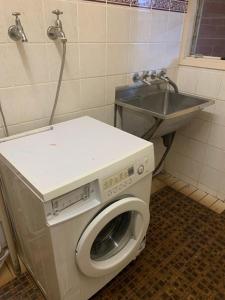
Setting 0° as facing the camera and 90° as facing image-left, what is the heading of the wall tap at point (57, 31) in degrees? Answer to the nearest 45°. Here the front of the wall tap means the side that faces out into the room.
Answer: approximately 315°

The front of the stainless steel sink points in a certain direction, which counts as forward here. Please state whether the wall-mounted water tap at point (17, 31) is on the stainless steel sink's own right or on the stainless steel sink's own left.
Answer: on the stainless steel sink's own right

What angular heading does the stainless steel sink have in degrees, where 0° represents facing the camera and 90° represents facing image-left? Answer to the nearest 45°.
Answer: approximately 315°

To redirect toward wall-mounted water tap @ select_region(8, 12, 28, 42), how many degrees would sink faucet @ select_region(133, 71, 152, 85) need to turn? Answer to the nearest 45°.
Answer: approximately 90° to its right

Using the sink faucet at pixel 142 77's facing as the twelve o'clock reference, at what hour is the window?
The window is roughly at 9 o'clock from the sink faucet.

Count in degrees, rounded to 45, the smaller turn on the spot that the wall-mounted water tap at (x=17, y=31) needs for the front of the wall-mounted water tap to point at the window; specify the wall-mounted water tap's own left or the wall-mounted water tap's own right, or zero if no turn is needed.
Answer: approximately 45° to the wall-mounted water tap's own left

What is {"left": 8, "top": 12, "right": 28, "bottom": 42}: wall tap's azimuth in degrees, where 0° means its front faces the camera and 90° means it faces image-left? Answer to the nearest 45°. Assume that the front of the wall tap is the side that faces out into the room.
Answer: approximately 315°

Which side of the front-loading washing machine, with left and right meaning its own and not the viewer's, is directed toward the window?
left
